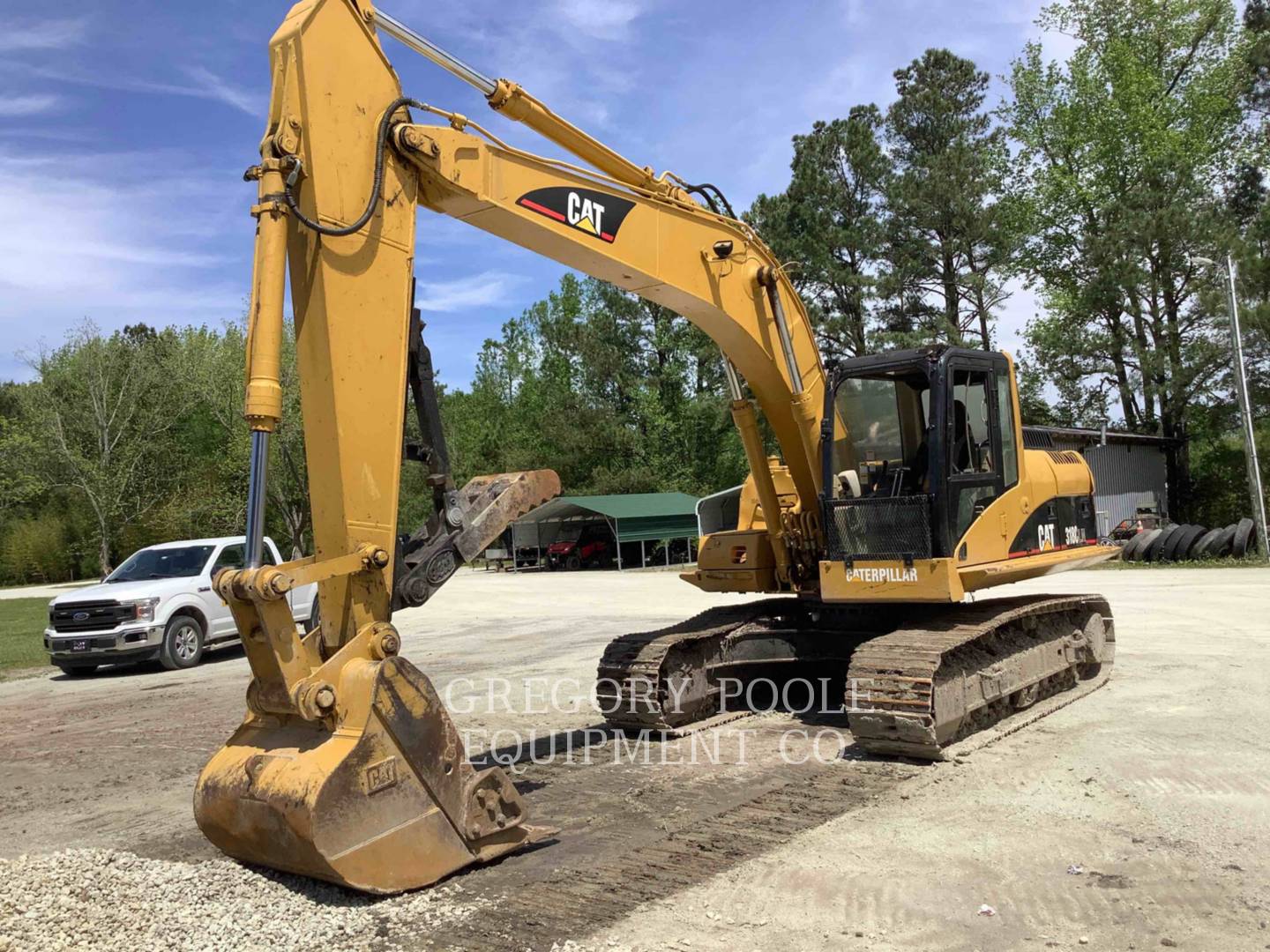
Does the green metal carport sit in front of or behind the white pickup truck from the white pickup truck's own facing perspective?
behind

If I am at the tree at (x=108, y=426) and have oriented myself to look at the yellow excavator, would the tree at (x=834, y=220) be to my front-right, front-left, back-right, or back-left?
front-left

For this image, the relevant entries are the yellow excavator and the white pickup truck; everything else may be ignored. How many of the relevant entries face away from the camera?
0

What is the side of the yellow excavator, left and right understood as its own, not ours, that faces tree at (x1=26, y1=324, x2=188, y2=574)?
right

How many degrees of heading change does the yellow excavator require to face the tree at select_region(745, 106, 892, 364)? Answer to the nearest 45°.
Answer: approximately 135° to its right

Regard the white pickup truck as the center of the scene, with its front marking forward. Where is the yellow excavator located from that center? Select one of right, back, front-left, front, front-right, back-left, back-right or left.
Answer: front-left

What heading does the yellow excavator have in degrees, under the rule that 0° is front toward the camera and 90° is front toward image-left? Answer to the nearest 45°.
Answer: approximately 45°

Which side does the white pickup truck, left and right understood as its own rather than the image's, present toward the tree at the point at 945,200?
back

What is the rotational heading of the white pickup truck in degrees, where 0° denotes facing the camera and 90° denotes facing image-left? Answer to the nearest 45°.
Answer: approximately 45°

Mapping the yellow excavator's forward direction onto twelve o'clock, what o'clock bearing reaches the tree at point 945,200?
The tree is roughly at 5 o'clock from the yellow excavator.

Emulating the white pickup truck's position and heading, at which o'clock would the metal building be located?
The metal building is roughly at 7 o'clock from the white pickup truck.

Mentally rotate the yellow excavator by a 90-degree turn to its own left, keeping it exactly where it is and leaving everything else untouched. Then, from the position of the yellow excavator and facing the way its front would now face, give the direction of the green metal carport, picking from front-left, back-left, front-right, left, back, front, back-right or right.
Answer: back-left
